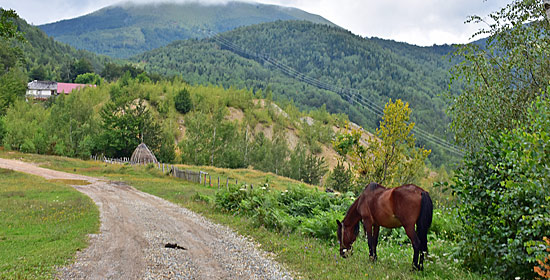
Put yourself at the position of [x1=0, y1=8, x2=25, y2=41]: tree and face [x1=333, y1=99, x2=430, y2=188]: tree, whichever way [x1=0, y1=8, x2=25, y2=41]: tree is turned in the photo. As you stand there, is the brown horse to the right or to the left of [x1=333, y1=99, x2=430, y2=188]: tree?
right

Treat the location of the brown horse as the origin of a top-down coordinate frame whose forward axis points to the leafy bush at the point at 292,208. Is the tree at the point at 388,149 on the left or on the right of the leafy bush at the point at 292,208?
right

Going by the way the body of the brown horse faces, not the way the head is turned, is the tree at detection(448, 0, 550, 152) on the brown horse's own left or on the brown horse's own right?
on the brown horse's own right

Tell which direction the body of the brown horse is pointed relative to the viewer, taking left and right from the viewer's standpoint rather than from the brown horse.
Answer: facing away from the viewer and to the left of the viewer

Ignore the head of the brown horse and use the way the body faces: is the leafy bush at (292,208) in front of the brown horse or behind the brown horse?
in front

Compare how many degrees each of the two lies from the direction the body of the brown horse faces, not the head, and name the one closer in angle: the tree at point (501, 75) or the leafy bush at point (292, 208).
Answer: the leafy bush

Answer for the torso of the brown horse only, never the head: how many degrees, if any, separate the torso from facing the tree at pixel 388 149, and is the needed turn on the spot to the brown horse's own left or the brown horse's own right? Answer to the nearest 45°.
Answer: approximately 45° to the brown horse's own right
